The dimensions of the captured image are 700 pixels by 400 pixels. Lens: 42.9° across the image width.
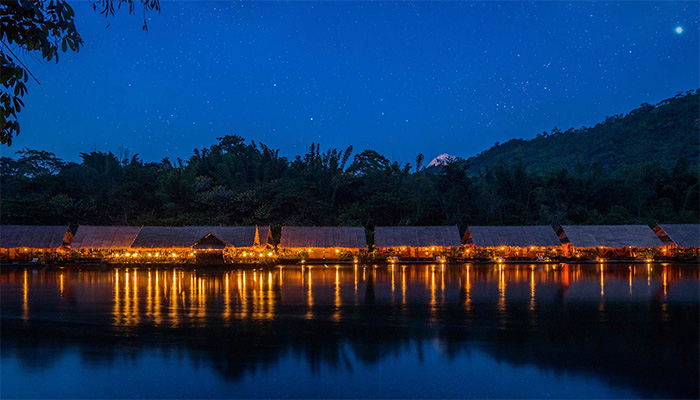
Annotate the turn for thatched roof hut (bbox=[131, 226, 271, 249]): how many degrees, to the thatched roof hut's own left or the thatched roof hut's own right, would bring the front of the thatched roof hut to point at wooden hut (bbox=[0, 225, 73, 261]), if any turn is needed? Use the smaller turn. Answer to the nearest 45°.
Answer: approximately 90° to the thatched roof hut's own right

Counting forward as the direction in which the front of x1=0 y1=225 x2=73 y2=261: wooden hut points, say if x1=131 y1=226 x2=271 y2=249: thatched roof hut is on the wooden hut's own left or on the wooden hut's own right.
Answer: on the wooden hut's own left

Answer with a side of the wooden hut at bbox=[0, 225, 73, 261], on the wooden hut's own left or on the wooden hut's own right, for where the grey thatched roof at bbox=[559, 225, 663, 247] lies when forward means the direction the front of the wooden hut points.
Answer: on the wooden hut's own left

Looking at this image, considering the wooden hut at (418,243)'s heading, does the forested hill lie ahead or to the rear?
to the rear

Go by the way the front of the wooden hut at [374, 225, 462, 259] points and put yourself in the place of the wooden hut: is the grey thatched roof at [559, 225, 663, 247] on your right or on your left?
on your left

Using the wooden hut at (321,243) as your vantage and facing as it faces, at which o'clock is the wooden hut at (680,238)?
the wooden hut at (680,238) is roughly at 9 o'clock from the wooden hut at (321,243).

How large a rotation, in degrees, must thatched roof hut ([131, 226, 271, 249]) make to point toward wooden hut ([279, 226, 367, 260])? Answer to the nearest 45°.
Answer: approximately 90° to its left

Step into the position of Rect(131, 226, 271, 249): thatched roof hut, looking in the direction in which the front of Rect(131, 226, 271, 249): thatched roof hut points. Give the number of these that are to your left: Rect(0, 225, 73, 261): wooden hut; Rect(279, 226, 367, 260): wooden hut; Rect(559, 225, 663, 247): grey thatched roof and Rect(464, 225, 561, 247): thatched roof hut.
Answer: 3
